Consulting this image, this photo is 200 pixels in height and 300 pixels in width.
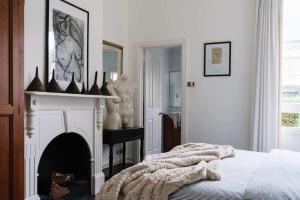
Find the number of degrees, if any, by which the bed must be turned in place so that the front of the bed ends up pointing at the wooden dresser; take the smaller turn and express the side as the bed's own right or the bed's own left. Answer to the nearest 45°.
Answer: approximately 90° to the bed's own right

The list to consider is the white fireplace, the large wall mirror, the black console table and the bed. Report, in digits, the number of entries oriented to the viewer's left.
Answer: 1

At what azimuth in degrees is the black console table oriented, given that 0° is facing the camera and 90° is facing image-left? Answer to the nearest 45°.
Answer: approximately 315°

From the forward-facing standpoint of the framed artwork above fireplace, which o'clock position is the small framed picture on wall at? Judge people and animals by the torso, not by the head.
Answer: The small framed picture on wall is roughly at 10 o'clock from the framed artwork above fireplace.

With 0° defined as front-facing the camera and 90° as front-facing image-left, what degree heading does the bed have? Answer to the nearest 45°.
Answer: approximately 90°

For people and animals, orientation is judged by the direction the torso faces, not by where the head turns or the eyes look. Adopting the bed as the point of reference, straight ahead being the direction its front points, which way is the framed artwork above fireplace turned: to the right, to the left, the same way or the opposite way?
the opposite way

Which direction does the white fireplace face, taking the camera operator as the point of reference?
facing the viewer and to the right of the viewer

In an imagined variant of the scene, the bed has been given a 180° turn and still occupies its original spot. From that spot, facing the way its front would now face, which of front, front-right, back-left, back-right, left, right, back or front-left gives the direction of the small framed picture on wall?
left

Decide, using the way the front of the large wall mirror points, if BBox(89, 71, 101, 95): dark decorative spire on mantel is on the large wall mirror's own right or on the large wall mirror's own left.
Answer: on the large wall mirror's own right

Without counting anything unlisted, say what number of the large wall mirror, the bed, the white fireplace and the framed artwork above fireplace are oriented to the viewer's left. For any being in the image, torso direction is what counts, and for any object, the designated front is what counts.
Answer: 1

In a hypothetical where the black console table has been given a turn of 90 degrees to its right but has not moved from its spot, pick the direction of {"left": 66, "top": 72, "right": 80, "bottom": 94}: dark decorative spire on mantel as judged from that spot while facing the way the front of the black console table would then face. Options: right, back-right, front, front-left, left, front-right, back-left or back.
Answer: front

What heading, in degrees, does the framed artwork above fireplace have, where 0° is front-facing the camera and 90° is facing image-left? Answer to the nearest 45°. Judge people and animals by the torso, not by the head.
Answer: approximately 315°
